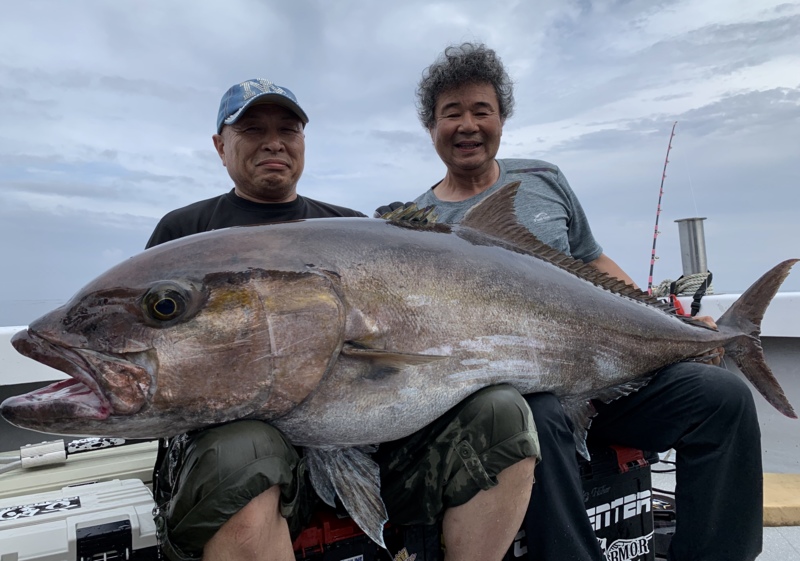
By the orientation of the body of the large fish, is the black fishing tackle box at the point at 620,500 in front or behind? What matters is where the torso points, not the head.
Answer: behind

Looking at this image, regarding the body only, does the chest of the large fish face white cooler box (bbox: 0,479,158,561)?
yes

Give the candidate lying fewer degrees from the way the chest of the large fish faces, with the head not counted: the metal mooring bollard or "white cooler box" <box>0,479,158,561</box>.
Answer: the white cooler box

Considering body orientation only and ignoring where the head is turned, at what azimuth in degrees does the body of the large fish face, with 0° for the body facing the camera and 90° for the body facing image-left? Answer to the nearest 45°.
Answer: approximately 90°
